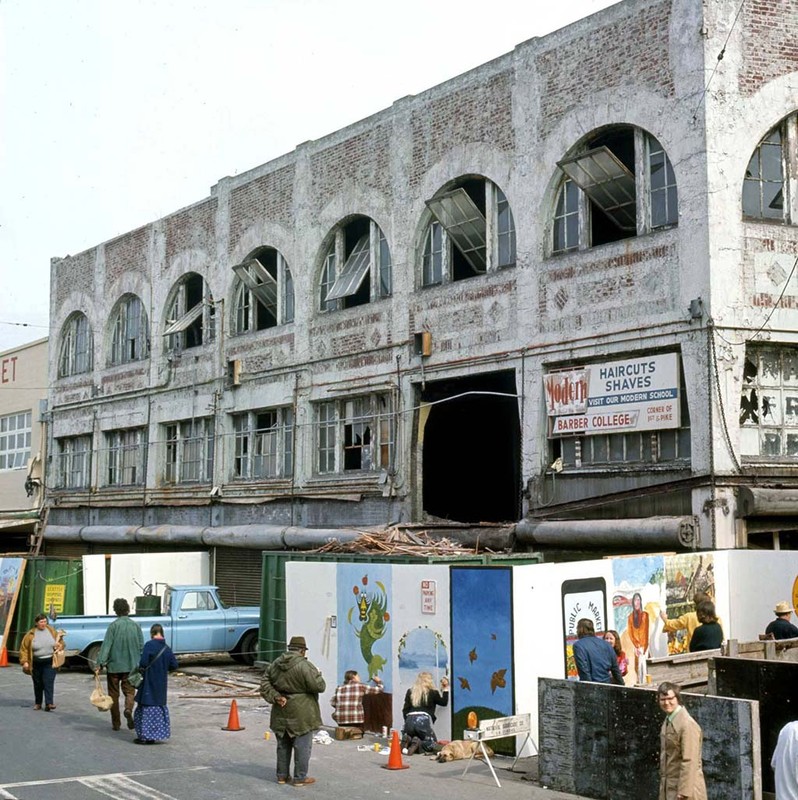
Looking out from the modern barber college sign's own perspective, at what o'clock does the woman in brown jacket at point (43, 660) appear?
The woman in brown jacket is roughly at 1 o'clock from the modern barber college sign.

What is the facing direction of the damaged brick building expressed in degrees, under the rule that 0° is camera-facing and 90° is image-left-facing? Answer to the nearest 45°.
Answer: approximately 45°

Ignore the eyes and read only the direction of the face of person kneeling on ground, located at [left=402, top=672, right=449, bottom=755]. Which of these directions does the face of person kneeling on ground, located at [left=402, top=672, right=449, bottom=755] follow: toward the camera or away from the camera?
away from the camera

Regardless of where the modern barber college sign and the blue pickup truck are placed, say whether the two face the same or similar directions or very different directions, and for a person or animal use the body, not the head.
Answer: very different directions

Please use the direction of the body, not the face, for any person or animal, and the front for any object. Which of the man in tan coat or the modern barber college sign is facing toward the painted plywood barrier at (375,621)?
the modern barber college sign

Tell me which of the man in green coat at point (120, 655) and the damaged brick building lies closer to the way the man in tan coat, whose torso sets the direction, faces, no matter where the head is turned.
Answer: the man in green coat

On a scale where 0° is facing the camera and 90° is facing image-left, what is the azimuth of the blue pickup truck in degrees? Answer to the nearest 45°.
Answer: approximately 270°

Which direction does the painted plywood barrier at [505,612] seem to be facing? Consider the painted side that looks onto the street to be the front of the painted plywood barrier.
toward the camera

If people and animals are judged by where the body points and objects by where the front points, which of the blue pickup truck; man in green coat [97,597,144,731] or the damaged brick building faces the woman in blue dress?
the damaged brick building

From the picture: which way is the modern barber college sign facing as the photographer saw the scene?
facing the viewer and to the left of the viewer

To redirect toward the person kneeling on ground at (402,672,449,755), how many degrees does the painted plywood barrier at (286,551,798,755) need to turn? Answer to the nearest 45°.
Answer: approximately 45° to its right

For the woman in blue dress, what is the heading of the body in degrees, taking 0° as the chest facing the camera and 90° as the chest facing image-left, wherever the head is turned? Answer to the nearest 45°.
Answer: approximately 180°

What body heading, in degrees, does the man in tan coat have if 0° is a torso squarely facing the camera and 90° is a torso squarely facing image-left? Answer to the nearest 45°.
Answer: approximately 45°

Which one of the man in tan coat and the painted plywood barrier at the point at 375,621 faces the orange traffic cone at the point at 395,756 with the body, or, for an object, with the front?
the painted plywood barrier

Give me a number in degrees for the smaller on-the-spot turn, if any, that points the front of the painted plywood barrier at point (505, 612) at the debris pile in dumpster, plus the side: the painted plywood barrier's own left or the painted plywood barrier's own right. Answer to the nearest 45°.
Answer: approximately 135° to the painted plywood barrier's own right

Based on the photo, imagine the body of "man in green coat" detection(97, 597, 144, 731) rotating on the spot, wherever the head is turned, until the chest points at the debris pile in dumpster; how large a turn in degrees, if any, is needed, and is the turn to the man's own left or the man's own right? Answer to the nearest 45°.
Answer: approximately 45° to the man's own right

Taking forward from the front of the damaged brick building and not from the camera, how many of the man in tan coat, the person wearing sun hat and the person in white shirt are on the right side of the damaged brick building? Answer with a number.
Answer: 0

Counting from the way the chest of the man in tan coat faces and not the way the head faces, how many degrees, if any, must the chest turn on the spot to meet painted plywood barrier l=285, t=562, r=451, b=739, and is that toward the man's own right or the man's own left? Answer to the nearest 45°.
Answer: approximately 90° to the man's own right

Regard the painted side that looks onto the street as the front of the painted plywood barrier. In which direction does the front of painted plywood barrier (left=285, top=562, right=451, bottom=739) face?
toward the camera

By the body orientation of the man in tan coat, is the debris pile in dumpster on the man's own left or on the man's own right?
on the man's own right
